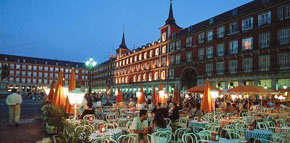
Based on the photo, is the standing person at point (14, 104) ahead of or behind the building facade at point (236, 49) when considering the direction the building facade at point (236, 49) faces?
ahead

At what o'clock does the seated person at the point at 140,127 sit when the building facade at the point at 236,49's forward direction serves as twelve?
The seated person is roughly at 11 o'clock from the building facade.

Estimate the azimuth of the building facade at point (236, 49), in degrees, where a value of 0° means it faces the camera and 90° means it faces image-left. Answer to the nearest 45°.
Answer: approximately 45°

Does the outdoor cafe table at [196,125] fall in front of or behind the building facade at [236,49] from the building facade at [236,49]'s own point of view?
in front
